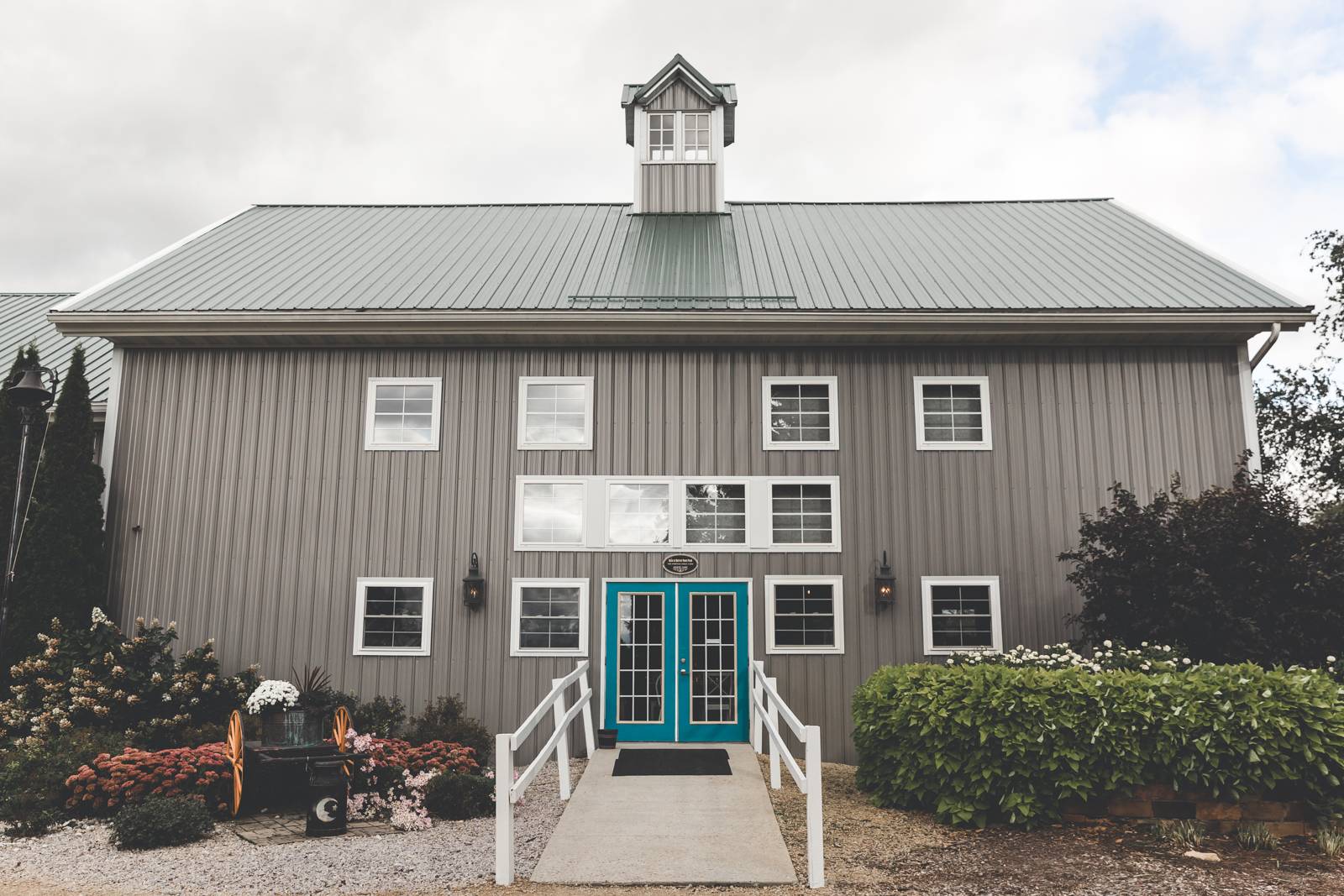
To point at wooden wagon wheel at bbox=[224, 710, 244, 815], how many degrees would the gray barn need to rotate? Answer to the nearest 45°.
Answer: approximately 45° to its right

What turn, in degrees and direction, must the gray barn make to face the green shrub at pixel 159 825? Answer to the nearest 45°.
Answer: approximately 45° to its right

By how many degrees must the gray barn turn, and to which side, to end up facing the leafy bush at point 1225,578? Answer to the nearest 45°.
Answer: approximately 90° to its left

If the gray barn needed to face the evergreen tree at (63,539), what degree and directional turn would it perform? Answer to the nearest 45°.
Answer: approximately 90° to its right

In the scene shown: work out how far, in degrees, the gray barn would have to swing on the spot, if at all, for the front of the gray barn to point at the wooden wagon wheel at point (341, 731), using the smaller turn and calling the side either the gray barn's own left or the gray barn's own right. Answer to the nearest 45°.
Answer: approximately 45° to the gray barn's own right

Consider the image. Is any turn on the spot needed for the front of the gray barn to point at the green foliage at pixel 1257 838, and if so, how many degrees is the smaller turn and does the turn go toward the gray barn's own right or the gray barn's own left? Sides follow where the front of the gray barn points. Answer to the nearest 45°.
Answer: approximately 45° to the gray barn's own left

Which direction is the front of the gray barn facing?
toward the camera
